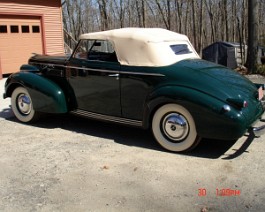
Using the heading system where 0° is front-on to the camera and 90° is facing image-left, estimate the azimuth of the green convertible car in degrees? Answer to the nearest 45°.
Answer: approximately 135°

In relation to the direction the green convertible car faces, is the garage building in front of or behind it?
in front
